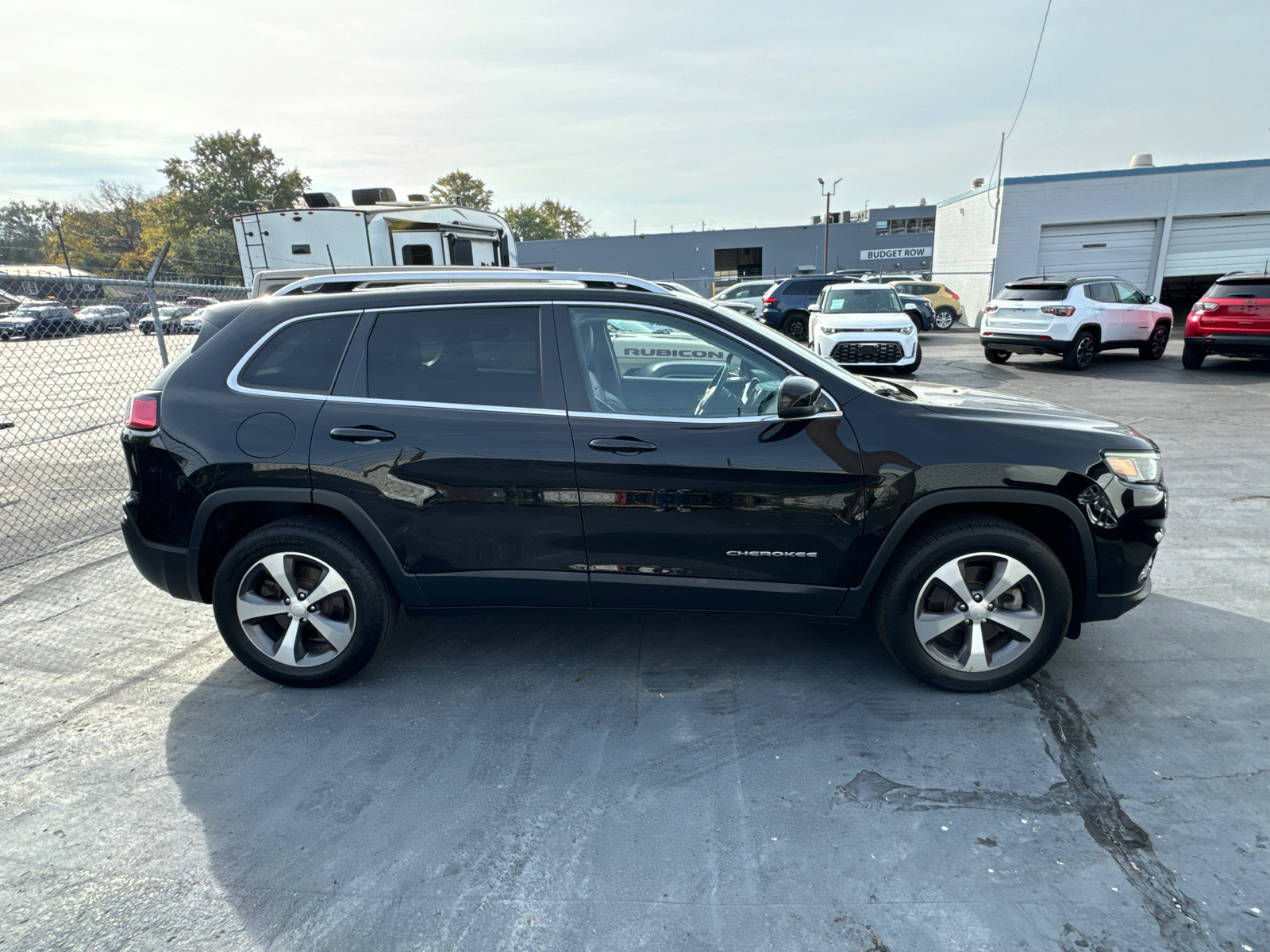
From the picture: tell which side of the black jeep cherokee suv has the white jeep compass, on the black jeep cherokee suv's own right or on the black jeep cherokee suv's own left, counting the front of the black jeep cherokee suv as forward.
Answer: on the black jeep cherokee suv's own left

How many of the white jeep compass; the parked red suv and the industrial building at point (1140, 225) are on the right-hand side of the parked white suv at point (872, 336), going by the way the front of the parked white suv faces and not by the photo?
0

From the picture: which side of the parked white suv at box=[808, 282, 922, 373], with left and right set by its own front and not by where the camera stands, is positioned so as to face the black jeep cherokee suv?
front

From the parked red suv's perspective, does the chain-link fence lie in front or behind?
behind

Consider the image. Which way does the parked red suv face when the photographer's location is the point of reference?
facing away from the viewer

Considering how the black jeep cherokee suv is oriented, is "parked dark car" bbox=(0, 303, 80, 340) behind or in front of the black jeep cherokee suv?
behind

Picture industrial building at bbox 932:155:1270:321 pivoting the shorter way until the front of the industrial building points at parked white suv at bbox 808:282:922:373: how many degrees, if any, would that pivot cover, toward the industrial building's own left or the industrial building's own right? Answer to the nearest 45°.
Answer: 0° — it already faces it

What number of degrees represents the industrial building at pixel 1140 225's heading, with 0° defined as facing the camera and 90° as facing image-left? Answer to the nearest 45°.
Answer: approximately 0°

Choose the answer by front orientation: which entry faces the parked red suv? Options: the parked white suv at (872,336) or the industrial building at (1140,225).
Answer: the industrial building

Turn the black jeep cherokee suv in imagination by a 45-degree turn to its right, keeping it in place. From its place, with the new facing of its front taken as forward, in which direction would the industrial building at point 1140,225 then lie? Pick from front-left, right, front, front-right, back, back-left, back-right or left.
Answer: left

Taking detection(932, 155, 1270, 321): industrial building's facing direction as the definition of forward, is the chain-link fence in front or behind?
in front

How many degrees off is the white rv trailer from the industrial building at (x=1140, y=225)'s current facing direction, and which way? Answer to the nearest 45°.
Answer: approximately 45° to its right

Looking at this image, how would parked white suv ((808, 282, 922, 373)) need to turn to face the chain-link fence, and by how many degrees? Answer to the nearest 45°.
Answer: approximately 45° to its right

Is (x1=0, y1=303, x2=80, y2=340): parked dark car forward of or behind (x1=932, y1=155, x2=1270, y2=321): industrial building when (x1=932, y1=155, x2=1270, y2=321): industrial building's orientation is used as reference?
forward

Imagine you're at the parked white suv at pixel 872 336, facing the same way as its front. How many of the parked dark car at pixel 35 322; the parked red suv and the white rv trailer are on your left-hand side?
1

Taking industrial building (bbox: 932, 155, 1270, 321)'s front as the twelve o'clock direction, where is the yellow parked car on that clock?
The yellow parked car is roughly at 3 o'clock from the industrial building.

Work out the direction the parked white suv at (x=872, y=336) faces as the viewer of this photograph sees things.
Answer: facing the viewer
